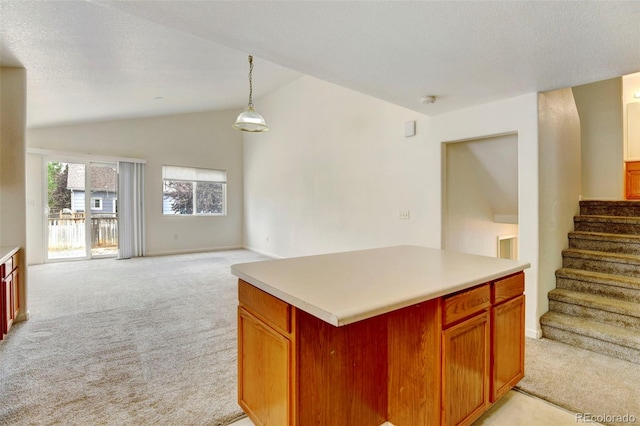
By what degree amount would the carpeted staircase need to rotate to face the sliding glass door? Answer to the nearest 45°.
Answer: approximately 45° to its right

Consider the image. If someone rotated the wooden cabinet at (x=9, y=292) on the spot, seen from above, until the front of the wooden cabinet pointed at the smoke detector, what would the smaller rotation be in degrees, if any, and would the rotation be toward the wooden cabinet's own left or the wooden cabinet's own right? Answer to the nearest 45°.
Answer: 0° — it already faces it

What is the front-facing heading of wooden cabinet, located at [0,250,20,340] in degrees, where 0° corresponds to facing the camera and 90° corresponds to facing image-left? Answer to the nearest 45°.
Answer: approximately 315°

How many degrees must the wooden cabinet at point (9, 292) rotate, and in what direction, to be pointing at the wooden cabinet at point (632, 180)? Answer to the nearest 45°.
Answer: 0° — it already faces it

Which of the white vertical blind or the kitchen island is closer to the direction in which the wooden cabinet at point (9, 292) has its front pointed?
the kitchen island

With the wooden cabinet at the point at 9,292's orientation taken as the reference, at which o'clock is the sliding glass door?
The sliding glass door is roughly at 8 o'clock from the wooden cabinet.

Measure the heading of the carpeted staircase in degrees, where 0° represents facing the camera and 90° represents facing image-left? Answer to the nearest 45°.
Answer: approximately 45°

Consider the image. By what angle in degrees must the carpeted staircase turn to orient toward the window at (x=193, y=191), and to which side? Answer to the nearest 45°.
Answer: approximately 45° to its right

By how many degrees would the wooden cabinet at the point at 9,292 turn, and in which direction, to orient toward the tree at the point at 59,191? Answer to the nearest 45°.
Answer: approximately 135° to its left

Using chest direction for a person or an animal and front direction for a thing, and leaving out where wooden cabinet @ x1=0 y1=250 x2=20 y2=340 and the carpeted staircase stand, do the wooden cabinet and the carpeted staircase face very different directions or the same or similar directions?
very different directions

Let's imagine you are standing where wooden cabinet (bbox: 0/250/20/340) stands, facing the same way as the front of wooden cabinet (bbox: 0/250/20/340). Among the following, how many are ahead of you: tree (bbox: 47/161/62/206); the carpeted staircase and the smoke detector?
2

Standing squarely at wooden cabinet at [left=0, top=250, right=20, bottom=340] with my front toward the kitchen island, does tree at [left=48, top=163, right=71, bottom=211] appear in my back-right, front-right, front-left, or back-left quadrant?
back-left
